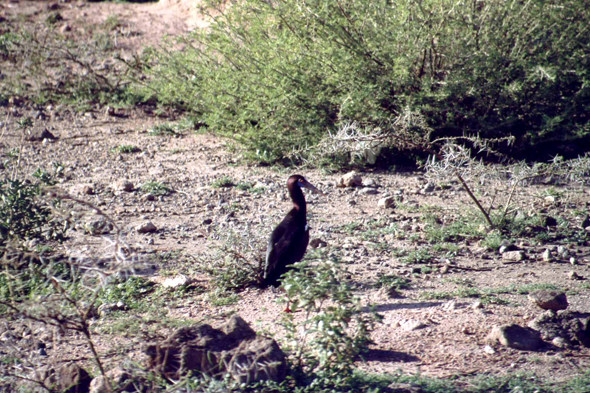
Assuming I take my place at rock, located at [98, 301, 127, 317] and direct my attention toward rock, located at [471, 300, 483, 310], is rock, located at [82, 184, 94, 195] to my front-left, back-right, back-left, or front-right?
back-left

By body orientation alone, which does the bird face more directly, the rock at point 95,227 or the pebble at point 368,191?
the pebble

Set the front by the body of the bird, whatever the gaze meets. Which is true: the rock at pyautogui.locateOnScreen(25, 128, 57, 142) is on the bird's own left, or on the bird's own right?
on the bird's own left

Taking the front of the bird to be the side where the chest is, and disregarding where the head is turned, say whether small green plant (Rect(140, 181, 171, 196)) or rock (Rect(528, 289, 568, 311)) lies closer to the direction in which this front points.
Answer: the rock

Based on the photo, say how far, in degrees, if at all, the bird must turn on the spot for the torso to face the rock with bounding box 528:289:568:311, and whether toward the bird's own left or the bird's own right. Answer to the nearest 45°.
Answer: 0° — it already faces it

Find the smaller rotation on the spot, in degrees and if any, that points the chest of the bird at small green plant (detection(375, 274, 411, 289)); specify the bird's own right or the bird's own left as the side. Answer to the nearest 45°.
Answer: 0° — it already faces it

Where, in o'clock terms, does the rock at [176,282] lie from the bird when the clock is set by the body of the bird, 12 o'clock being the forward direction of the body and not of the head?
The rock is roughly at 6 o'clock from the bird.

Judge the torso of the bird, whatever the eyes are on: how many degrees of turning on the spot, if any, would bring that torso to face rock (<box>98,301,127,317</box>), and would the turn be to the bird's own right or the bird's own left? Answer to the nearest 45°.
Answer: approximately 180°

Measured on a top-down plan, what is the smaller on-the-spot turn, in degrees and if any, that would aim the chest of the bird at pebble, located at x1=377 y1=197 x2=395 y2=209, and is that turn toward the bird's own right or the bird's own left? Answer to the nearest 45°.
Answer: approximately 45° to the bird's own left

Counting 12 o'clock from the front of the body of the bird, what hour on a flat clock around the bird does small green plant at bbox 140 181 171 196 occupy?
The small green plant is roughly at 8 o'clock from the bird.

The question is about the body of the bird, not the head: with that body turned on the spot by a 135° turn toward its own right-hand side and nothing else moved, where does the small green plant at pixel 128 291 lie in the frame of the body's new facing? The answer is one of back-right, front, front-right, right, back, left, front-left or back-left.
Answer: front-right

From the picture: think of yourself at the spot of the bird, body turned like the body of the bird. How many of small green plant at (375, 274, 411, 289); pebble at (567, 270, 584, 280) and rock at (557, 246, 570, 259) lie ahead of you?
3

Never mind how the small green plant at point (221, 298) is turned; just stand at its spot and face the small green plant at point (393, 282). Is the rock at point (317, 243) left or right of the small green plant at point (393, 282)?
left

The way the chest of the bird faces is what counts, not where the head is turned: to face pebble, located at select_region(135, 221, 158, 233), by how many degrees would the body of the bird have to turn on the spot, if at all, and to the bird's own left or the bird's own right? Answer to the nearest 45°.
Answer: approximately 135° to the bird's own left

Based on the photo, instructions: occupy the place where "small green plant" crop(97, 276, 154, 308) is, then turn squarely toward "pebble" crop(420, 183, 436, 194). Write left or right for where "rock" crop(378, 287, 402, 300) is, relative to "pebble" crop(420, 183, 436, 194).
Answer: right

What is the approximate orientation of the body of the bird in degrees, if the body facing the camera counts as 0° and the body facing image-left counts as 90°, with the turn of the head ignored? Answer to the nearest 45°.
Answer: approximately 270°
